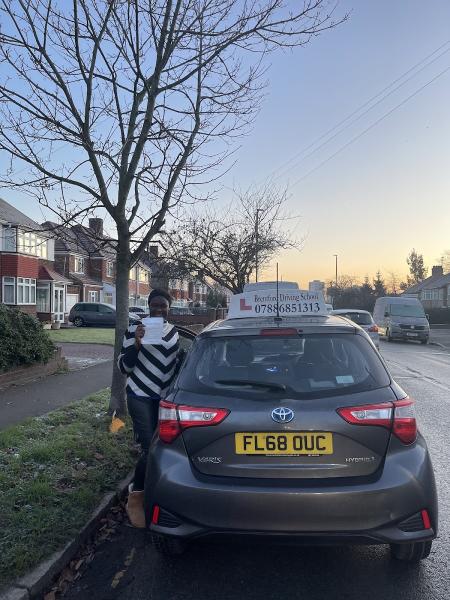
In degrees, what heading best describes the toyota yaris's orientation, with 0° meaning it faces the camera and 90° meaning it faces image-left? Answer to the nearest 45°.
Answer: approximately 180°

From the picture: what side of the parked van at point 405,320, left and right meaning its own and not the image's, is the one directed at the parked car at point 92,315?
right

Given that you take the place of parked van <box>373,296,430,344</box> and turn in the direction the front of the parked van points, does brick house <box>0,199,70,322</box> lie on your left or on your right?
on your right

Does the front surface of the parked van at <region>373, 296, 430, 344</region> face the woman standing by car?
yes
